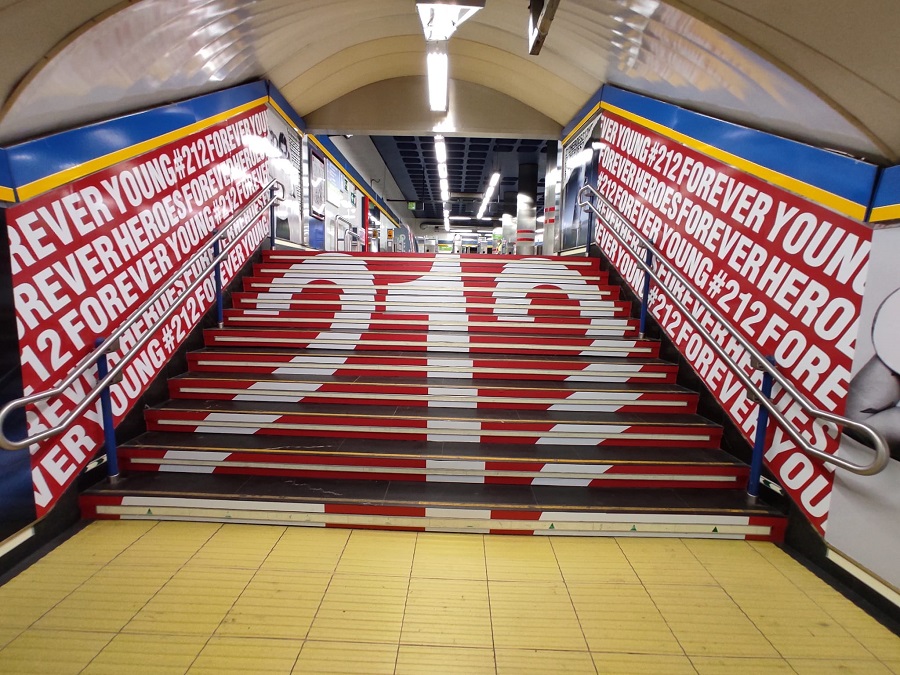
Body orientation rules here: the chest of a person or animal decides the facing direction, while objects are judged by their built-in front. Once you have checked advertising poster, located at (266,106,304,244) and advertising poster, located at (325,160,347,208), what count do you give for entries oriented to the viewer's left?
0

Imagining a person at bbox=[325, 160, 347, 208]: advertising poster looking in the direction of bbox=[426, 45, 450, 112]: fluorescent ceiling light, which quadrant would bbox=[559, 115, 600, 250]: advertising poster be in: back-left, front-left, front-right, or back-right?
front-left

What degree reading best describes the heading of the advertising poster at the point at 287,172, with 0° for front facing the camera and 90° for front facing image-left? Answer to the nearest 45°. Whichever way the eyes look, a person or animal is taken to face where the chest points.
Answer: approximately 315°

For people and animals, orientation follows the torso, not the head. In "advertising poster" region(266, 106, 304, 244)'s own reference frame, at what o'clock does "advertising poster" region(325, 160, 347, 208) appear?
"advertising poster" region(325, 160, 347, 208) is roughly at 8 o'clock from "advertising poster" region(266, 106, 304, 244).

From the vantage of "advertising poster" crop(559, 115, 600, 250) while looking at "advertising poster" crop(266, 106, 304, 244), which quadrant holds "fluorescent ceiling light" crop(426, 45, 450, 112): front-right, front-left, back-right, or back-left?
front-left

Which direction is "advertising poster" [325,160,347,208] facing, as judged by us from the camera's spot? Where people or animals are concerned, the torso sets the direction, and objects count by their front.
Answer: facing the viewer and to the right of the viewer

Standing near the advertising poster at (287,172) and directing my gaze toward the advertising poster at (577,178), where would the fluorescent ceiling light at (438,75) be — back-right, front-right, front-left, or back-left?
front-right

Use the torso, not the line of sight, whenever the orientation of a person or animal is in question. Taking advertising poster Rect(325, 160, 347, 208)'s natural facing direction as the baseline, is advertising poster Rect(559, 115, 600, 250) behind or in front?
in front

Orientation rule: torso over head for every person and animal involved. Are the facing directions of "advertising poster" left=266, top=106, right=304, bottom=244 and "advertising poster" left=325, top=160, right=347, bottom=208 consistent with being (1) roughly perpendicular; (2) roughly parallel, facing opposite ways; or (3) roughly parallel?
roughly parallel

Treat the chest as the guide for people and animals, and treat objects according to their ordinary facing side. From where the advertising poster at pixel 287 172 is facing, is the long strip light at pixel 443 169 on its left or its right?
on its left

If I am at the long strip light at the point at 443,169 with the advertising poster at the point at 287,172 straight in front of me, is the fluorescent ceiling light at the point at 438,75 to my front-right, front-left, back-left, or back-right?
front-left
